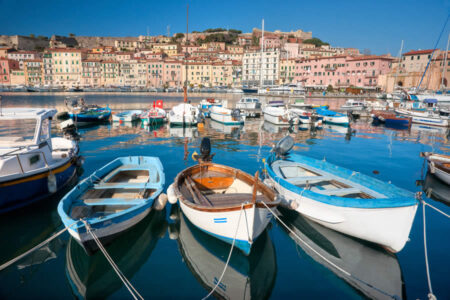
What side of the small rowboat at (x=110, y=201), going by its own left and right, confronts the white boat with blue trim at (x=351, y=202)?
left

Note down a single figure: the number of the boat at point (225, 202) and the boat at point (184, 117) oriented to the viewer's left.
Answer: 0
